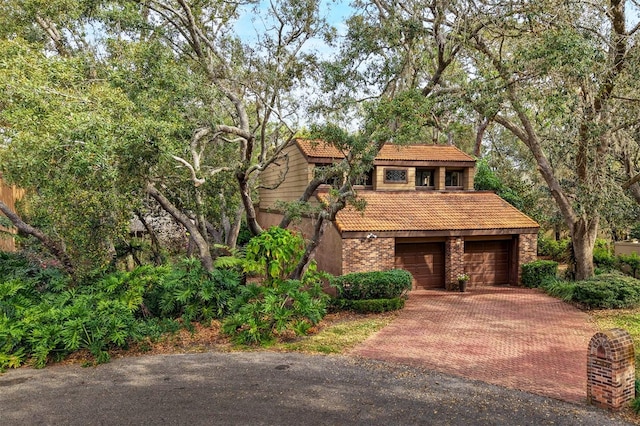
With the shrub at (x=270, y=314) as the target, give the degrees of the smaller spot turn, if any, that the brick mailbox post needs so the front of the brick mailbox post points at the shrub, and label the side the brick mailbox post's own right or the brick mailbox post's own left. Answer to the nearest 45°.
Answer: approximately 45° to the brick mailbox post's own right

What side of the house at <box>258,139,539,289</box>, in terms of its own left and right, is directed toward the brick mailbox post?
front

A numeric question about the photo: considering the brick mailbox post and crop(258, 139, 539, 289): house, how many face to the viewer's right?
0

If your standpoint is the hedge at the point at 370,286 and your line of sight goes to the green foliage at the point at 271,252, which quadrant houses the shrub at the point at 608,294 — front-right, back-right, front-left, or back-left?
back-right

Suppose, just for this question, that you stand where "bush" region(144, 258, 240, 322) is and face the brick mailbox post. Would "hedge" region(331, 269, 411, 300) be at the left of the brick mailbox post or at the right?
left

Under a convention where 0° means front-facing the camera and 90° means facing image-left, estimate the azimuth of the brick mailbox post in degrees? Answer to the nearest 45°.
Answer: approximately 45°

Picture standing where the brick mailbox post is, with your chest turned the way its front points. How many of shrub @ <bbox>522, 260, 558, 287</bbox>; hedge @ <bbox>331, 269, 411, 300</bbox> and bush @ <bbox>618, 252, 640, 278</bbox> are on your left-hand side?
0

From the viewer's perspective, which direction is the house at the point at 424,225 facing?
toward the camera

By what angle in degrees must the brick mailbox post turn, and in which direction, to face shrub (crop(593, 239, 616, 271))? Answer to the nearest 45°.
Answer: approximately 135° to its right

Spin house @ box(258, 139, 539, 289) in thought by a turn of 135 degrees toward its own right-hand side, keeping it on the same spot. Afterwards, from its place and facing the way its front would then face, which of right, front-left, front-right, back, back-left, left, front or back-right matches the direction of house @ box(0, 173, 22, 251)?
front-left

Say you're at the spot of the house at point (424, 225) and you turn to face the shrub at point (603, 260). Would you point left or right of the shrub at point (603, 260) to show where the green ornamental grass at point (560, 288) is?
right

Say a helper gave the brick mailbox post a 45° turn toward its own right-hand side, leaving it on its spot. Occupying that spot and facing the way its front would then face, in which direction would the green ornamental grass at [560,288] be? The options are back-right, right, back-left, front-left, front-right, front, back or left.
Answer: right

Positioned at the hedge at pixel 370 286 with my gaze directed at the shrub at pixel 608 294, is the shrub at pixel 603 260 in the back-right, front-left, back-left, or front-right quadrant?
front-left
